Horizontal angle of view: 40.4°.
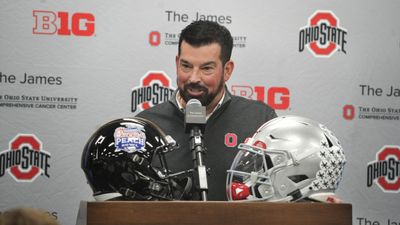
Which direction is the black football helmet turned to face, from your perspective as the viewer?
facing to the right of the viewer

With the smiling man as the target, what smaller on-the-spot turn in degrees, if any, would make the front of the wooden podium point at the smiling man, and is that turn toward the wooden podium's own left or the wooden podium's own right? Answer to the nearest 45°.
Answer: approximately 180°
